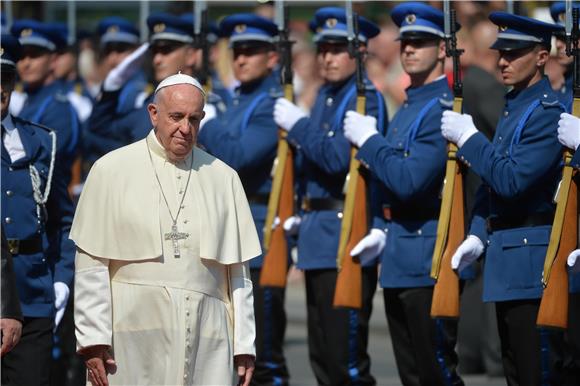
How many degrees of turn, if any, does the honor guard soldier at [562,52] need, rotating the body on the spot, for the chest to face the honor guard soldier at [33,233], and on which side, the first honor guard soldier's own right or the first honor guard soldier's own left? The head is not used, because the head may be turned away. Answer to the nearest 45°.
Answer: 0° — they already face them

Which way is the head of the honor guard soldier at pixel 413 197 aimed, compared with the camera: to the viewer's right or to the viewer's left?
to the viewer's left

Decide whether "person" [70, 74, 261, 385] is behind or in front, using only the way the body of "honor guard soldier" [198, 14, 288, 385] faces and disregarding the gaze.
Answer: in front

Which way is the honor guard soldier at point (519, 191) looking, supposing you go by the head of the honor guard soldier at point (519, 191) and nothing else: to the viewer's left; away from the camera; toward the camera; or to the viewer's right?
to the viewer's left

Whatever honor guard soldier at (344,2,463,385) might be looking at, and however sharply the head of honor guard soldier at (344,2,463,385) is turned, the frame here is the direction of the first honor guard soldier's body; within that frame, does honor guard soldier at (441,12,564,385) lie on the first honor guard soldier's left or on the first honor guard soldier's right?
on the first honor guard soldier's left

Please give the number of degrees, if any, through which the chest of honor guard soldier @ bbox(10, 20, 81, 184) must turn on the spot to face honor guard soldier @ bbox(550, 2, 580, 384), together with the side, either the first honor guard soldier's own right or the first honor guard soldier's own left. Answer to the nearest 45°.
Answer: approximately 90° to the first honor guard soldier's own left

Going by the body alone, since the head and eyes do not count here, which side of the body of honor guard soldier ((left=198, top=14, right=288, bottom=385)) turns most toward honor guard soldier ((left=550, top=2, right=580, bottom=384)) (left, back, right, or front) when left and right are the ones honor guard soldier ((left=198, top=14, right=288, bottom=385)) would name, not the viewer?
left

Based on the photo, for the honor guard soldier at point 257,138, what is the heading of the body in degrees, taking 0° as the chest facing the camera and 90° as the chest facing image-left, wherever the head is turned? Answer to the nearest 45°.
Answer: approximately 45°

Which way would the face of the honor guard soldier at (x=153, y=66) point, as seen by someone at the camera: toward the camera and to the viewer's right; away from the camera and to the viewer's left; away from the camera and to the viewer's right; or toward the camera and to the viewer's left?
toward the camera and to the viewer's left
